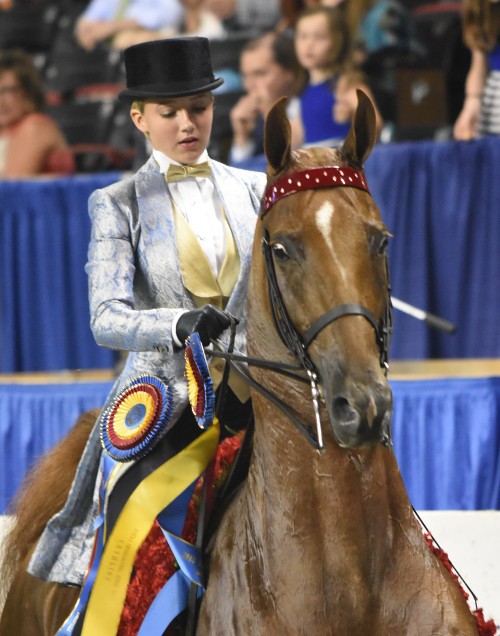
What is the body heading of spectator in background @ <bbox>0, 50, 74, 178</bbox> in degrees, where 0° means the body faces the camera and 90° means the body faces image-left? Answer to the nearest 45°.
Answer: approximately 45°

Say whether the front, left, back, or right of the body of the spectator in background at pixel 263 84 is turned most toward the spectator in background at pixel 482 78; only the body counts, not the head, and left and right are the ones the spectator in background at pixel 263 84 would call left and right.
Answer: left

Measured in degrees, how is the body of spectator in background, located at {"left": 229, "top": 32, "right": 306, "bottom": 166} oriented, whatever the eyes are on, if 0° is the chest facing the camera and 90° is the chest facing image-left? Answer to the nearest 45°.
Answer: approximately 45°

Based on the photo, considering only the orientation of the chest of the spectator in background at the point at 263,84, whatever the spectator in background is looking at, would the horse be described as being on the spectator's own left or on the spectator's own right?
on the spectator's own left

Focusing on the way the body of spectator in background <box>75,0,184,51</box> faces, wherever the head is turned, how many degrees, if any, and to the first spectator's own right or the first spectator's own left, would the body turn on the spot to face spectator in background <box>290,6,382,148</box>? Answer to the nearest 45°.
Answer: approximately 45° to the first spectator's own left

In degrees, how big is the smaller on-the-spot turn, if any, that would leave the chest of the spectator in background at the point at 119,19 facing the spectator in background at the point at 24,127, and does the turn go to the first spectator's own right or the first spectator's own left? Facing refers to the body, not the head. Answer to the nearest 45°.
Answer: approximately 45° to the first spectator's own right

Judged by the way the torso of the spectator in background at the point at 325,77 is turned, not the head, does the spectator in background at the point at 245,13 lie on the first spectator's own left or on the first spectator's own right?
on the first spectator's own right

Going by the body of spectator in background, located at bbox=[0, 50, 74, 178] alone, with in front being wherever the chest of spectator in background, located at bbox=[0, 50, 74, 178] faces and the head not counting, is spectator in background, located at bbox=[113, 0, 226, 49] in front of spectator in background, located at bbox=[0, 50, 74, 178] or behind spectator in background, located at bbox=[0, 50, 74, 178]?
behind
